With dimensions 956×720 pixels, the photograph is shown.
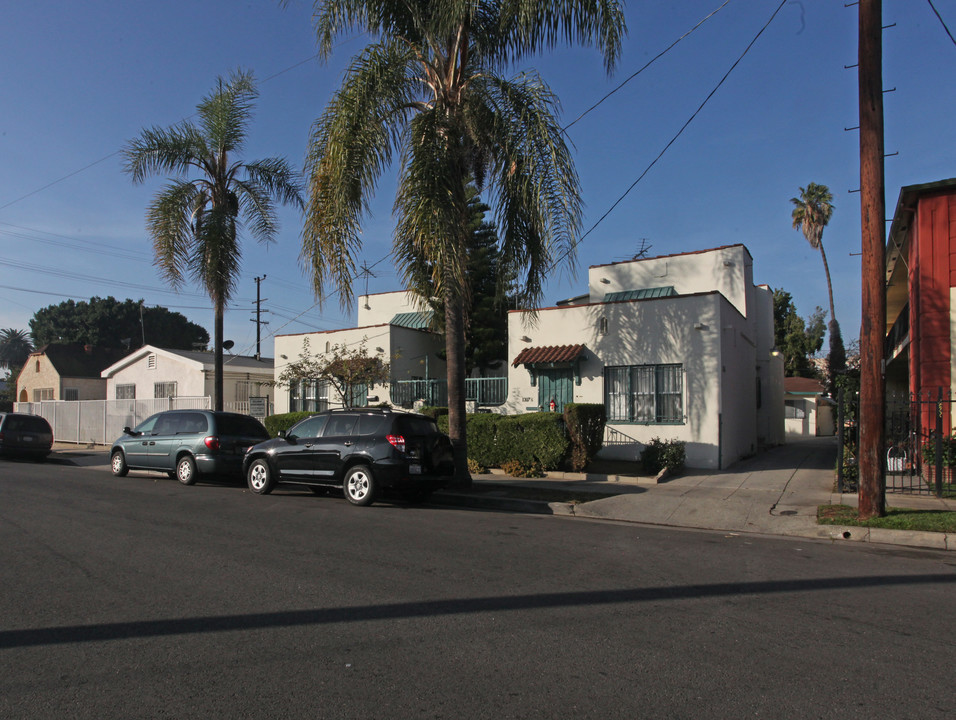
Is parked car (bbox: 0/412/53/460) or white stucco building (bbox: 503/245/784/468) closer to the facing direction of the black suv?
the parked car

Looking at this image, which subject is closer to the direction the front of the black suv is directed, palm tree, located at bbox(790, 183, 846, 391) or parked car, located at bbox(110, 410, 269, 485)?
the parked car

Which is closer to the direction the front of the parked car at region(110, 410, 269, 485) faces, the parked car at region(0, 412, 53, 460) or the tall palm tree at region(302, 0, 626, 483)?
the parked car

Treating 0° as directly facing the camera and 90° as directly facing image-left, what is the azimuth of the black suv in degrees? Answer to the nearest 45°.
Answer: approximately 135°

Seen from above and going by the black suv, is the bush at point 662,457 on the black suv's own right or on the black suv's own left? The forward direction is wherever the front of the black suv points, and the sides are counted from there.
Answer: on the black suv's own right

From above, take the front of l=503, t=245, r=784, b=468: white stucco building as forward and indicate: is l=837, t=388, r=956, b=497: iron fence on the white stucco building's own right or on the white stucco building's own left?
on the white stucco building's own left

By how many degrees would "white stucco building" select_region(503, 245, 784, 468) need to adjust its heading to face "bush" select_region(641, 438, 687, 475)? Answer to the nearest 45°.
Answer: approximately 45° to its left

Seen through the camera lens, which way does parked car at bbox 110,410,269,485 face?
facing away from the viewer and to the left of the viewer

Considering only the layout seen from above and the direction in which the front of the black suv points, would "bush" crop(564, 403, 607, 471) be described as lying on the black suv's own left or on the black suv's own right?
on the black suv's own right

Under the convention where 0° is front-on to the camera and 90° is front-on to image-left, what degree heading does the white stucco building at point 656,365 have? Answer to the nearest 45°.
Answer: approximately 45°

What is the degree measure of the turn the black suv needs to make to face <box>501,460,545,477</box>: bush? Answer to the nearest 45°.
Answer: approximately 90° to its right
